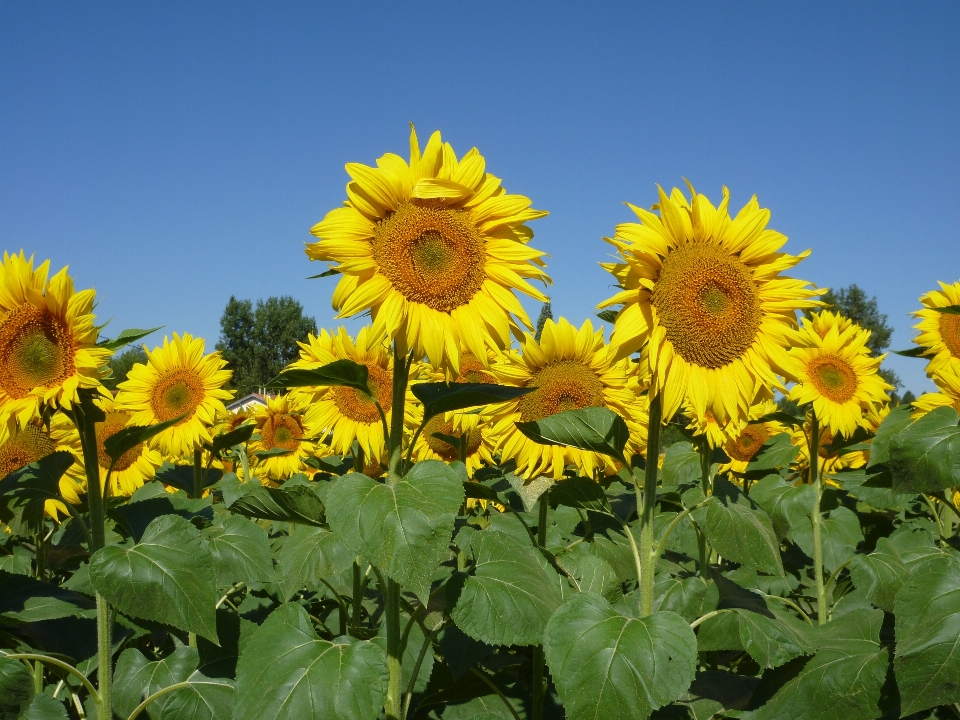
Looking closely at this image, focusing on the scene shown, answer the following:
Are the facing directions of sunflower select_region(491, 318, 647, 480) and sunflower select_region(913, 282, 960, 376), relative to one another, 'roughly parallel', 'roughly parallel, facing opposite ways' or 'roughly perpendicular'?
roughly parallel

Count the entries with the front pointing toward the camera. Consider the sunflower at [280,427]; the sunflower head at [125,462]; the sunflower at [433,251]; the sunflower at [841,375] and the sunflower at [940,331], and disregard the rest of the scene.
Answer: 5

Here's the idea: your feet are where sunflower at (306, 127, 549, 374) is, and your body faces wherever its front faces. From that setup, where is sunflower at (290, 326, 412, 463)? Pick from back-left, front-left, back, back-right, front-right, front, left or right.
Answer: back

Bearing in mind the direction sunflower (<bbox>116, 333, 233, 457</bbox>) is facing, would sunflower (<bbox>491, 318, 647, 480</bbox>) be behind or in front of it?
in front

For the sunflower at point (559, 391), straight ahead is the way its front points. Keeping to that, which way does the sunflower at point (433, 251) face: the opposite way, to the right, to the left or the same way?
the same way

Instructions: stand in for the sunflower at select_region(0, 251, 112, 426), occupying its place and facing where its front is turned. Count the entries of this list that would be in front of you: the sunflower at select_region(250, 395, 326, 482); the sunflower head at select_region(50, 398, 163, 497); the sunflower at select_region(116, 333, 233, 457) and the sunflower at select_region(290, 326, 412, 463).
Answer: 0

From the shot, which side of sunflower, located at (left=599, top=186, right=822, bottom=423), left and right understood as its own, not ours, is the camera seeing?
front

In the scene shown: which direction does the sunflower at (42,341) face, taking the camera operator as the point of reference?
facing the viewer

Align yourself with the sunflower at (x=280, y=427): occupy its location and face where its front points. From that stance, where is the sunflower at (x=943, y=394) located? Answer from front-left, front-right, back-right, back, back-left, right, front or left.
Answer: front-left

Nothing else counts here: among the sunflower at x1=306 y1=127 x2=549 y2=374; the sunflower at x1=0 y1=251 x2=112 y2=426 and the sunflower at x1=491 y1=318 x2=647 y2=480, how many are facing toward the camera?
3

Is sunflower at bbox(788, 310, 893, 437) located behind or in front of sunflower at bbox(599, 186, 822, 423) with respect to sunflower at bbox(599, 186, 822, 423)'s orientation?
behind

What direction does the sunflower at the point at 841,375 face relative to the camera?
toward the camera

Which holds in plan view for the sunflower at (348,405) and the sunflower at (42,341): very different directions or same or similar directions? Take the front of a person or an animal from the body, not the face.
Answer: same or similar directions

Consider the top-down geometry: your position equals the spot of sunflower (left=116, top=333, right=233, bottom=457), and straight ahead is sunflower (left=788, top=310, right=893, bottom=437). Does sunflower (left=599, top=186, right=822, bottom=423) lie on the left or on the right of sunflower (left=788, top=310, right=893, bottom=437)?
right
